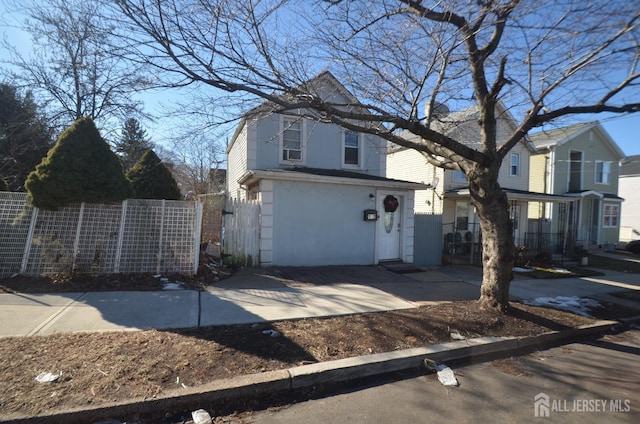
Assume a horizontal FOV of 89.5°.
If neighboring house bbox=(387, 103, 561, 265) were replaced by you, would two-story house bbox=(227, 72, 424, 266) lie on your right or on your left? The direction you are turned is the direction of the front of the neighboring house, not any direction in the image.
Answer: on your right

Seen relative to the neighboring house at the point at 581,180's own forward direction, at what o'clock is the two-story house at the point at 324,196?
The two-story house is roughly at 2 o'clock from the neighboring house.

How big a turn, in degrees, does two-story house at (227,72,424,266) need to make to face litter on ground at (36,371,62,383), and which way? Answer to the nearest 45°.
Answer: approximately 45° to its right

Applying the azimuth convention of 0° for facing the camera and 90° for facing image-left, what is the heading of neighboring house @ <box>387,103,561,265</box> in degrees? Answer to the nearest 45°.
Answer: approximately 315°

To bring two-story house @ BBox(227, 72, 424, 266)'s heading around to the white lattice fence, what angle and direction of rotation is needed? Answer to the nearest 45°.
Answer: approximately 90° to its right

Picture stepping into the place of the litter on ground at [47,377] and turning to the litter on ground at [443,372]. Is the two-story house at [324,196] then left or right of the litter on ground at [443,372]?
left

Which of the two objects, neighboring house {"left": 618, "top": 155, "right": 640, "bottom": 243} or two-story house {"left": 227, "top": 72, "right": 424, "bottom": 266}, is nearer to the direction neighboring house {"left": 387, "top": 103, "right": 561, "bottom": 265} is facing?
the two-story house

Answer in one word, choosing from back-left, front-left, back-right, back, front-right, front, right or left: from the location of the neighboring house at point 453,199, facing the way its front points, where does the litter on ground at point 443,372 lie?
front-right

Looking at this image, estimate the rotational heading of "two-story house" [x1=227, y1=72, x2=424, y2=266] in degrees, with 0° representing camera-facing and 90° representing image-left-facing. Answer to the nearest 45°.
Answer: approximately 315°

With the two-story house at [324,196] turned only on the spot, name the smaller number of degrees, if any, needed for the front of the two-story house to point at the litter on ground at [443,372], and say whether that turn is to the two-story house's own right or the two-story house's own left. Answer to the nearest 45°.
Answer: approximately 45° to the two-story house's own right
